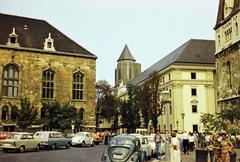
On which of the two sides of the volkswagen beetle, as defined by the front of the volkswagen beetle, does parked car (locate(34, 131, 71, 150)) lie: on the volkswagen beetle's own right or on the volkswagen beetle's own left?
on the volkswagen beetle's own left

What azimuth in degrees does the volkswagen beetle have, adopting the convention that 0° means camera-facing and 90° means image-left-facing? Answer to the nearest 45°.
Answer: approximately 225°

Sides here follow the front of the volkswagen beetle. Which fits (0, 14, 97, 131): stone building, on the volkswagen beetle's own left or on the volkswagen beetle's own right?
on the volkswagen beetle's own left

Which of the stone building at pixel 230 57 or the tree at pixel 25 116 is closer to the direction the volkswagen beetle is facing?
the stone building

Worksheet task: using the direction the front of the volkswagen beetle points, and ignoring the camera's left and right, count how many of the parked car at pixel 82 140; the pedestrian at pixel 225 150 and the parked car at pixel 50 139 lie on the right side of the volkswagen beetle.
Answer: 1

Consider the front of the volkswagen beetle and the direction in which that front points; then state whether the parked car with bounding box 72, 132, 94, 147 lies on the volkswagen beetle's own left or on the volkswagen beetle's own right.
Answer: on the volkswagen beetle's own left

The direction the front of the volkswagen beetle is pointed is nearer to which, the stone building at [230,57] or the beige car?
the stone building

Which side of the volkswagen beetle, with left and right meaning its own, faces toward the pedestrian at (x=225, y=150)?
right

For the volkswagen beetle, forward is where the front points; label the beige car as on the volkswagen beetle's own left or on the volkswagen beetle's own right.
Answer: on the volkswagen beetle's own left

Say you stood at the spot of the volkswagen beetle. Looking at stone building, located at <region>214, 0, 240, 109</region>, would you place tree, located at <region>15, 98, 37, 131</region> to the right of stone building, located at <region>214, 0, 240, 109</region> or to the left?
left
